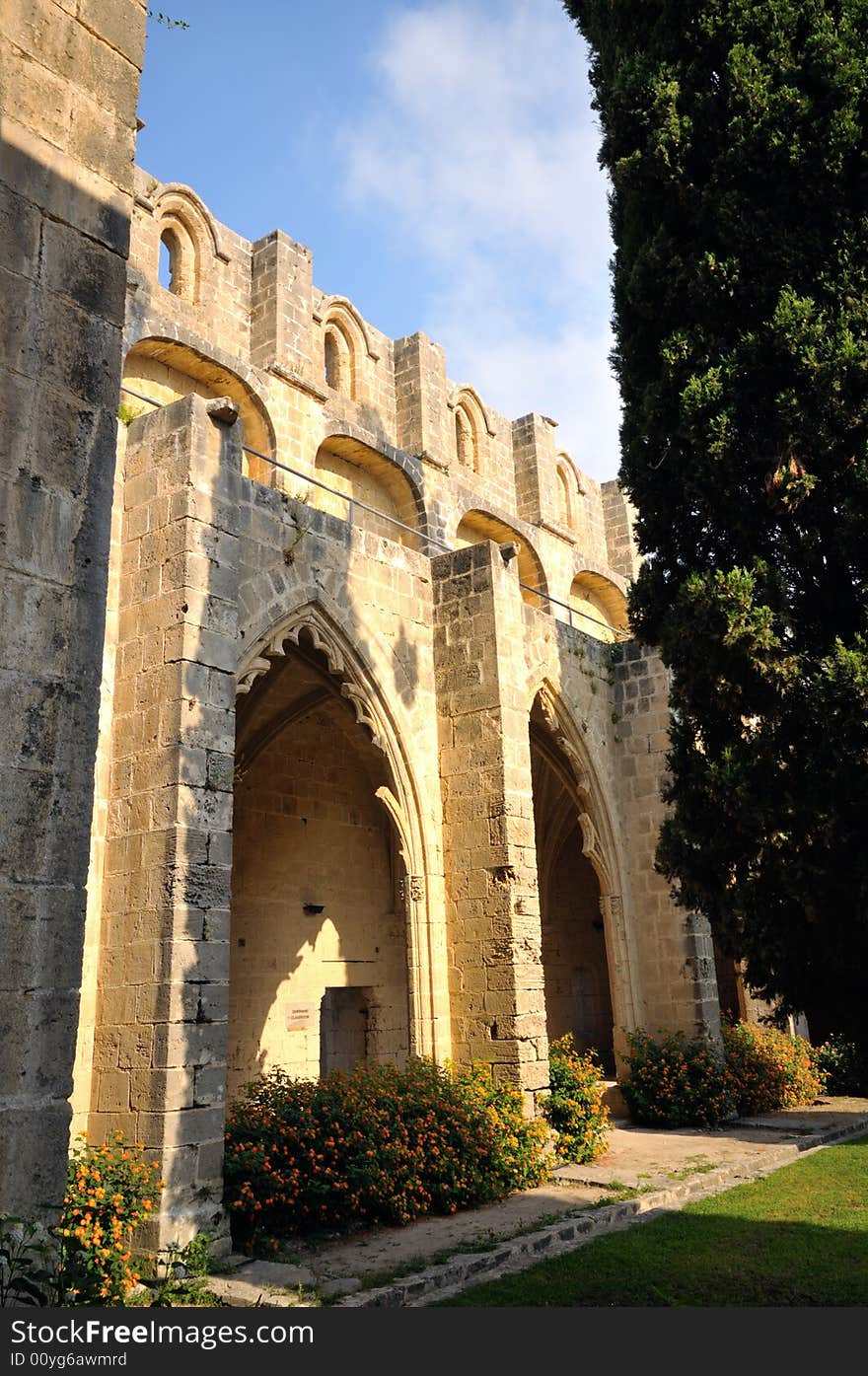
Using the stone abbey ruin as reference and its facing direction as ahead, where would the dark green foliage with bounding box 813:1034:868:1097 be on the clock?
The dark green foliage is roughly at 9 o'clock from the stone abbey ruin.

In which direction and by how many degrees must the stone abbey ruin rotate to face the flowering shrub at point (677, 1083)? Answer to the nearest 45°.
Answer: approximately 90° to its left

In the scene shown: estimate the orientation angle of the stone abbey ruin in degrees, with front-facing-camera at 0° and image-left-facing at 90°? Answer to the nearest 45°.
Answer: approximately 315°

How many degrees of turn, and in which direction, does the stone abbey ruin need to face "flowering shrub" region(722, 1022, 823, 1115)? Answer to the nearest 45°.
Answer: approximately 90° to its left

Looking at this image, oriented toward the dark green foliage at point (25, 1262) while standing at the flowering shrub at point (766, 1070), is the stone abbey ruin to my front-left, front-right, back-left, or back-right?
front-right

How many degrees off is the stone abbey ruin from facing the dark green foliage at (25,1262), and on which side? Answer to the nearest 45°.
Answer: approximately 45° to its right
